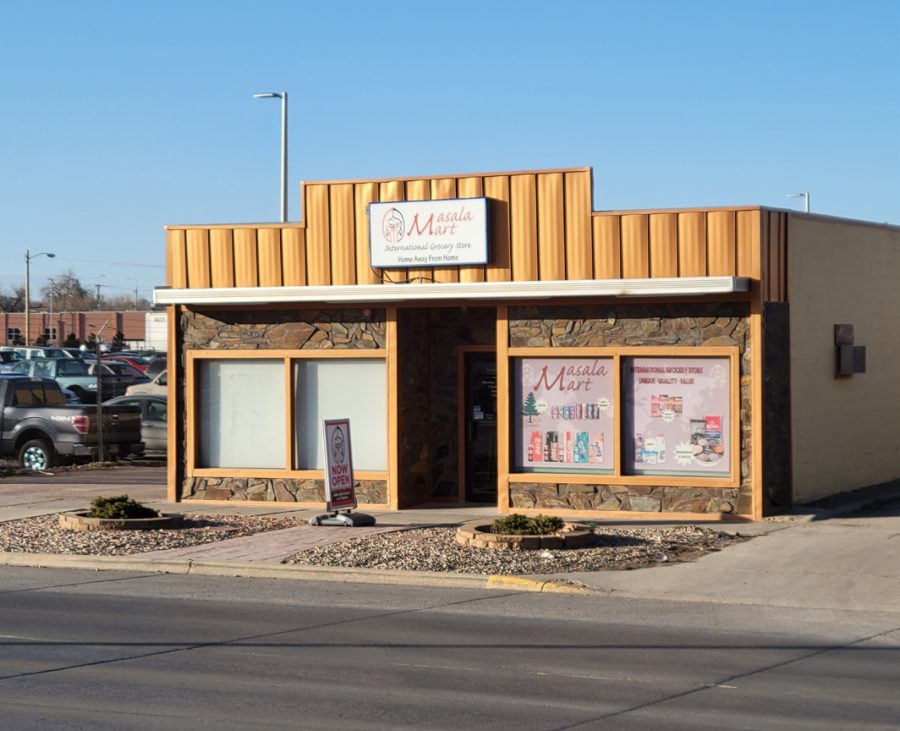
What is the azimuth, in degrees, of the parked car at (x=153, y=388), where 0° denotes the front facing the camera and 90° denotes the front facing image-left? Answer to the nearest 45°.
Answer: approximately 90°

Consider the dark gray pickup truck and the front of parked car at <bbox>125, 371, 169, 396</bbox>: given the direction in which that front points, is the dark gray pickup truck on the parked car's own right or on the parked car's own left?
on the parked car's own left

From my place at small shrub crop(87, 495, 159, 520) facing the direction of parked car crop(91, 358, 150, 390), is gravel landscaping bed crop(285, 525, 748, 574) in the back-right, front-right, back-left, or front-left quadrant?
back-right

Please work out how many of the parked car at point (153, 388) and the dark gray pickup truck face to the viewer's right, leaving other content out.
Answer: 0

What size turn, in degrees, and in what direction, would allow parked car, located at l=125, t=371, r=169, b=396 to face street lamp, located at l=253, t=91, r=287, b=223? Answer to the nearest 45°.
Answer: approximately 135° to its left

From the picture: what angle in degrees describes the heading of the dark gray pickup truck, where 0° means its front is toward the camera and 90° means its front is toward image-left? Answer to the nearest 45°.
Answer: approximately 135°
